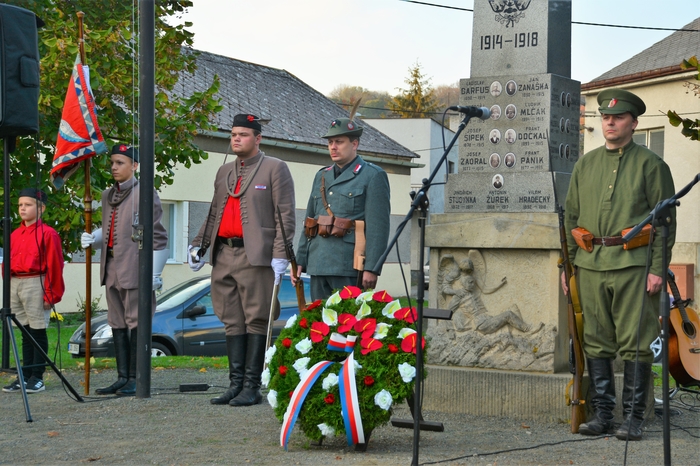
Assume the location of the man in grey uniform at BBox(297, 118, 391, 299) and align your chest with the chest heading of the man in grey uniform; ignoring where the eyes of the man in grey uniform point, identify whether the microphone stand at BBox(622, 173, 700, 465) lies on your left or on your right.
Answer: on your left

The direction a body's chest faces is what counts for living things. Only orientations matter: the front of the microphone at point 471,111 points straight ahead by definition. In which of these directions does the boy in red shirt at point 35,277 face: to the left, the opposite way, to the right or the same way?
to the right

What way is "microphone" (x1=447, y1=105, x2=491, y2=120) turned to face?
to the viewer's right

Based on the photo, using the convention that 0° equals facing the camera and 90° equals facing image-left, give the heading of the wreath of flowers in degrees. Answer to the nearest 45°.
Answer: approximately 0°

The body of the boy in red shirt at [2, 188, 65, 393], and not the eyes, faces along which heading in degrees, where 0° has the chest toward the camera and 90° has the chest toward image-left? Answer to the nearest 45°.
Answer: approximately 45°

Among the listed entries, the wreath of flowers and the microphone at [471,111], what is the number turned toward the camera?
1

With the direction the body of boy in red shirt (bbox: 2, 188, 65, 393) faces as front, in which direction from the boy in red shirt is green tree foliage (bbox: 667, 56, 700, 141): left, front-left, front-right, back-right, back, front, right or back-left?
left

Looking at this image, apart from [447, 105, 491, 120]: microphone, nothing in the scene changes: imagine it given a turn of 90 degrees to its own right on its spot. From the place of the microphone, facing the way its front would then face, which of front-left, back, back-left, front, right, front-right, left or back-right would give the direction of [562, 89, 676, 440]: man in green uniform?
back-left
